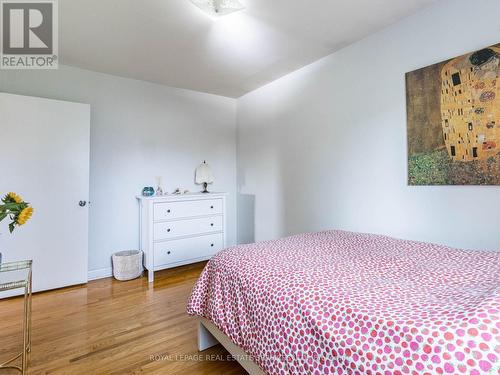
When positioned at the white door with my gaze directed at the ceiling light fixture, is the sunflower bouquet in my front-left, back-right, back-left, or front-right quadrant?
front-right

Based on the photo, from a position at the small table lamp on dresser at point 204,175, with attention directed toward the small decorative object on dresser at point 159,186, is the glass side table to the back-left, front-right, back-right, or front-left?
front-left

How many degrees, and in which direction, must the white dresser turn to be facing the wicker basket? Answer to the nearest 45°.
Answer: approximately 135° to its right

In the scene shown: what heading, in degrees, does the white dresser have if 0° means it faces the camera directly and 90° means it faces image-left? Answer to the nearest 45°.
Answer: approximately 315°

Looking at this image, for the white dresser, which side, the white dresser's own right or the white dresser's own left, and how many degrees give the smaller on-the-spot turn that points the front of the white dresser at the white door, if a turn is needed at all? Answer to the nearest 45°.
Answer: approximately 135° to the white dresser's own right

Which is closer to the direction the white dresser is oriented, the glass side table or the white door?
the glass side table

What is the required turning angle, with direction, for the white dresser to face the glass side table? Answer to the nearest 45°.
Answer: approximately 90° to its right

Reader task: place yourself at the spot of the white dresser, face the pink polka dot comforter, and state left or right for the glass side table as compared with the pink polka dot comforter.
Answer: right

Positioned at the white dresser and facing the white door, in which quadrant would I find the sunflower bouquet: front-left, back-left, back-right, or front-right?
front-left

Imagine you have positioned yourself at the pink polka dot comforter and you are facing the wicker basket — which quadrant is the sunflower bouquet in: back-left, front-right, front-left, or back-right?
front-left
